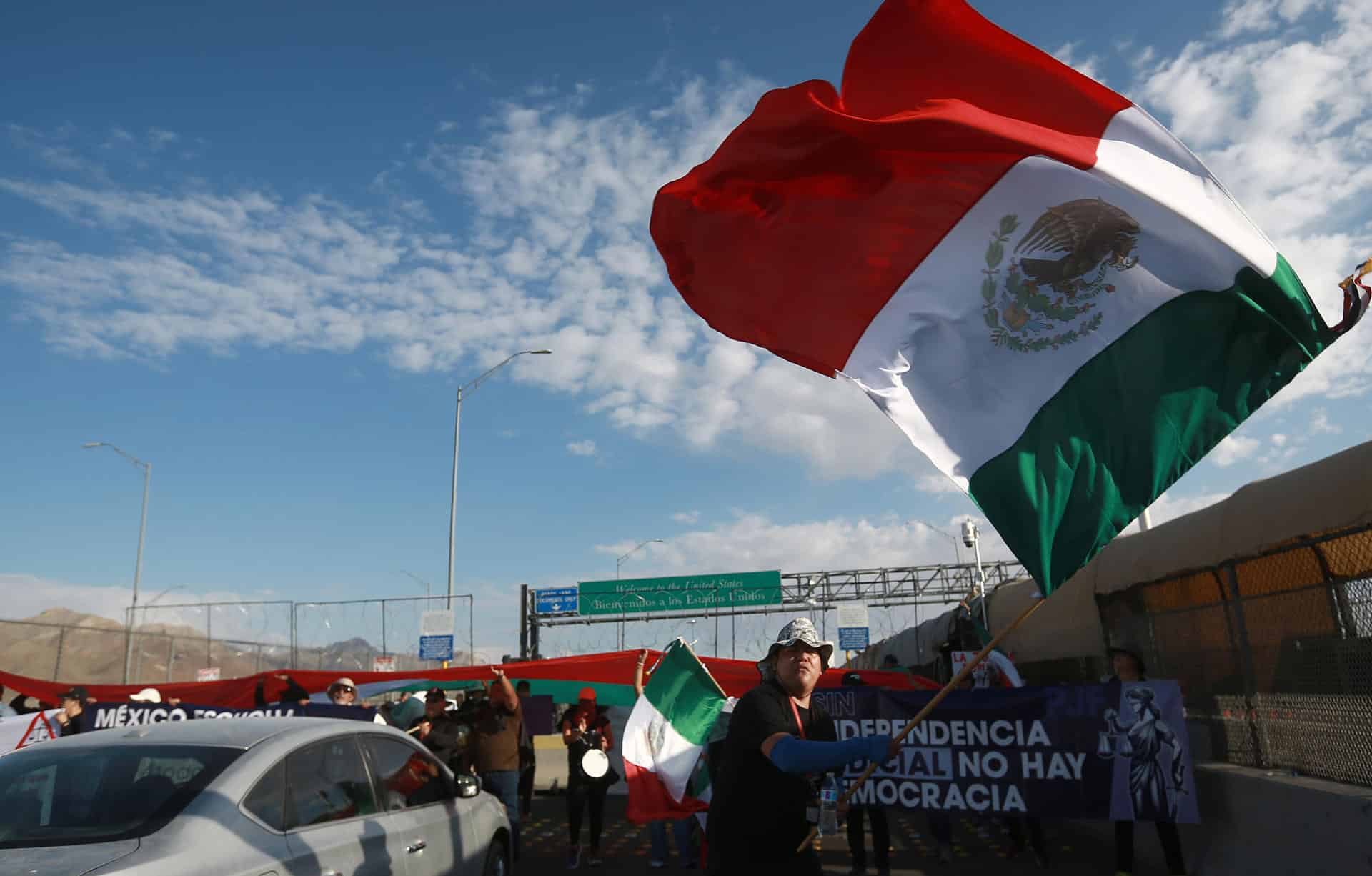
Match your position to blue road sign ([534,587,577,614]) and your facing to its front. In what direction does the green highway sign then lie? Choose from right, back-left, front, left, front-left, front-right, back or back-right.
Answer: left

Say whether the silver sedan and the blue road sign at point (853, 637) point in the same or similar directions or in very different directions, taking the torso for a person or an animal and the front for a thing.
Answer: very different directions

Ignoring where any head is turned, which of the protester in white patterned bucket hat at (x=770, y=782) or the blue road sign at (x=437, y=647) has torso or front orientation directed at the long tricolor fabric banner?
the blue road sign

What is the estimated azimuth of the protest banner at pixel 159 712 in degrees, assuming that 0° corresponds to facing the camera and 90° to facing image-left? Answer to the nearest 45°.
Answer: approximately 0°

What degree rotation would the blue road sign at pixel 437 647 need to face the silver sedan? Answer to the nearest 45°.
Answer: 0° — it already faces it

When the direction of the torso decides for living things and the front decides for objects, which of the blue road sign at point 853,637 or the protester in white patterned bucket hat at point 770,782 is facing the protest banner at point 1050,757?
the blue road sign
